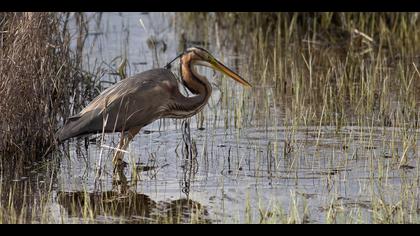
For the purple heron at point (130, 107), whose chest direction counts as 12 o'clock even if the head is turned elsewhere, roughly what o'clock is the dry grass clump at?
The dry grass clump is roughly at 6 o'clock from the purple heron.

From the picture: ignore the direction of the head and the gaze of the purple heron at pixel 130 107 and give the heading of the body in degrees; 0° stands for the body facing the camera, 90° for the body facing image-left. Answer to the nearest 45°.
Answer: approximately 270°
